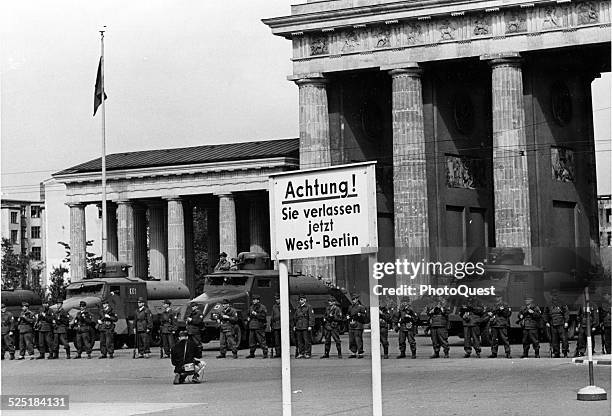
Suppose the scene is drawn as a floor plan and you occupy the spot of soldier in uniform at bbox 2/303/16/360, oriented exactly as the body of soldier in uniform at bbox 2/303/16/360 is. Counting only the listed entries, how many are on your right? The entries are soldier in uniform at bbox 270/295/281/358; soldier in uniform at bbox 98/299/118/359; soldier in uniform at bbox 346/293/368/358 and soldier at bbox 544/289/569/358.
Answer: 0

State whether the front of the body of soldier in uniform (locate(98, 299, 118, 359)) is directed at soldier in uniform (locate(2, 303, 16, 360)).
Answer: no

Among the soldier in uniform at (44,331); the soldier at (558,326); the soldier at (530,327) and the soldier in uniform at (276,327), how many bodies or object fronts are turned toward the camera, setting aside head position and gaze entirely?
4

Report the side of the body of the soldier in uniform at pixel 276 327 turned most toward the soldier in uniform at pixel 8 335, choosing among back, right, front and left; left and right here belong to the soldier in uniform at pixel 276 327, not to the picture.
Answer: right

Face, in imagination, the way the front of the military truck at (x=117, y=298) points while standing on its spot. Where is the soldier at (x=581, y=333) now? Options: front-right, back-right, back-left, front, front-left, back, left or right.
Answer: left

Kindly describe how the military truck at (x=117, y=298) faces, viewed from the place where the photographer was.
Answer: facing the viewer and to the left of the viewer

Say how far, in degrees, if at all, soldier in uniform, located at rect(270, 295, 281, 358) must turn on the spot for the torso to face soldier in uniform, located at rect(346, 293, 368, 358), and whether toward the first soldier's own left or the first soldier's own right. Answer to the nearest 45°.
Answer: approximately 45° to the first soldier's own left

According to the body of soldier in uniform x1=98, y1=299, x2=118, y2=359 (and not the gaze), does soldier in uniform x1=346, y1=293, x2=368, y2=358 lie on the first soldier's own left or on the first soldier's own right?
on the first soldier's own left

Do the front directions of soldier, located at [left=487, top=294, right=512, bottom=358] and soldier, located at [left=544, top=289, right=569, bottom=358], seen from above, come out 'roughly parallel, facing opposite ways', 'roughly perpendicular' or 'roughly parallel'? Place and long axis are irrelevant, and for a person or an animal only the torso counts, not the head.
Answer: roughly parallel

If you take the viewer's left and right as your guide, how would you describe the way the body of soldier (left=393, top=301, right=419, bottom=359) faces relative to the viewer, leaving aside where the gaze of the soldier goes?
facing the viewer

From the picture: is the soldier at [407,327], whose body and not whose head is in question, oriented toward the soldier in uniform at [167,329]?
no

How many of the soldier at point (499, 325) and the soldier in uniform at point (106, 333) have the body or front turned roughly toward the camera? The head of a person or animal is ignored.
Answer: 2

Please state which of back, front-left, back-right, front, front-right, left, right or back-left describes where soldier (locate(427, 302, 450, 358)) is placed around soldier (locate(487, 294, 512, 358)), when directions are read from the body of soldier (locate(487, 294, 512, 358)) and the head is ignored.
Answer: right

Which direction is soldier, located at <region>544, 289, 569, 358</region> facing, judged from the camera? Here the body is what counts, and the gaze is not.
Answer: toward the camera

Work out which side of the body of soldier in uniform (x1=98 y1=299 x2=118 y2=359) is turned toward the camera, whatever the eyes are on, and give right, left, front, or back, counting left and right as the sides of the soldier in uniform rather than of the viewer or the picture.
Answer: front

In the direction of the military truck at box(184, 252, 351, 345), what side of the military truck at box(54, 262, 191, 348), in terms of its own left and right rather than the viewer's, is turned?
left
